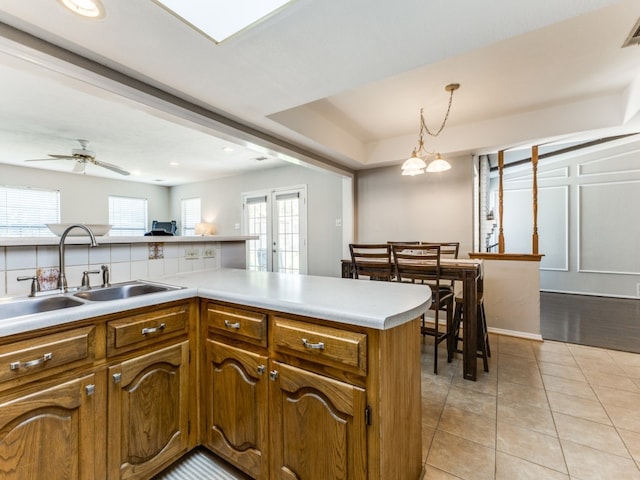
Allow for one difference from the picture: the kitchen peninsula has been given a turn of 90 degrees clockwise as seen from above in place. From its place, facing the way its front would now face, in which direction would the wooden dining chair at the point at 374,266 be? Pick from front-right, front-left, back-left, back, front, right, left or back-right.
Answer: right

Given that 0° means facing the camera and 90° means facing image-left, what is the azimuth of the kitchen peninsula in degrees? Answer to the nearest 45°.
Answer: approximately 45°

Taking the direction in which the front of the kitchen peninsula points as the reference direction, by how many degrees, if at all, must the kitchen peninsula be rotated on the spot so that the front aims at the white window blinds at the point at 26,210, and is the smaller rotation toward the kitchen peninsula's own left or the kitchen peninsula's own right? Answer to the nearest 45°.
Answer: approximately 90° to the kitchen peninsula's own right

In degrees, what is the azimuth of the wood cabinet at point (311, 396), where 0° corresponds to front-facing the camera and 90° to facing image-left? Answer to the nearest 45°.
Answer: approximately 45°

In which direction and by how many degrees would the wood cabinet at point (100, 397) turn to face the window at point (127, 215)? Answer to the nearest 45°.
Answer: approximately 135° to its left

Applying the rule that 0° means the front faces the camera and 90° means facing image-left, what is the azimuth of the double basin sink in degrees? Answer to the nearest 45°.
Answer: approximately 315°
